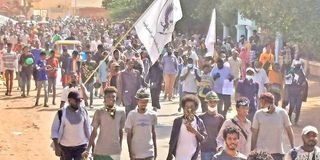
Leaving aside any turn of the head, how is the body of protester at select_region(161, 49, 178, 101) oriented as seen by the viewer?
toward the camera

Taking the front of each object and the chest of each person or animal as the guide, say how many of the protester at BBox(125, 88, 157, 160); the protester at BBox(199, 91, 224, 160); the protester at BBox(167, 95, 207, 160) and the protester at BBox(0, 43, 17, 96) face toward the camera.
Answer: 4

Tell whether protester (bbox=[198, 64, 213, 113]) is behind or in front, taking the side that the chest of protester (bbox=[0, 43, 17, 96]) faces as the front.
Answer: in front

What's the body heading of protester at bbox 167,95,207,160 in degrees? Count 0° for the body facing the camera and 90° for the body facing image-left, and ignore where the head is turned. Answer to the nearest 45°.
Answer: approximately 0°

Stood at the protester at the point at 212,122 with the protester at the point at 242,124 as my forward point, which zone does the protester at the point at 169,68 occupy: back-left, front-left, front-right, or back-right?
back-left

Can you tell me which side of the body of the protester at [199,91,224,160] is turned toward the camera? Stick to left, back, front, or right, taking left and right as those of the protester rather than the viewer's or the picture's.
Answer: front

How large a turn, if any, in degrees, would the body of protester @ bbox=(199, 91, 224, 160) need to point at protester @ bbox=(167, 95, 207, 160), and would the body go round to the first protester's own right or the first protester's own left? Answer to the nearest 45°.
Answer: approximately 45° to the first protester's own right

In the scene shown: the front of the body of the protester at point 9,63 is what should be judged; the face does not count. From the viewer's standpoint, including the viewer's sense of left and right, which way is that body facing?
facing the viewer

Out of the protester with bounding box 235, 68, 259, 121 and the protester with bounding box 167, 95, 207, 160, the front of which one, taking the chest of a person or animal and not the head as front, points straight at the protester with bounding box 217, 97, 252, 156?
the protester with bounding box 235, 68, 259, 121

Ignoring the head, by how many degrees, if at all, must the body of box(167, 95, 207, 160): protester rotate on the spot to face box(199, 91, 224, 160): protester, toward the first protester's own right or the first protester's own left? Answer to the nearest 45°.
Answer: approximately 135° to the first protester's own left
